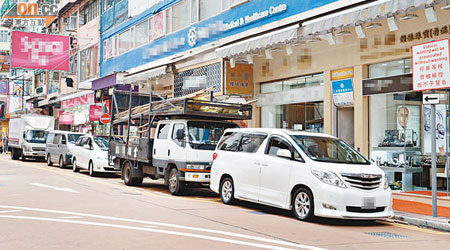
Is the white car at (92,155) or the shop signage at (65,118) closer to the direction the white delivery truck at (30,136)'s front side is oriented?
the white car

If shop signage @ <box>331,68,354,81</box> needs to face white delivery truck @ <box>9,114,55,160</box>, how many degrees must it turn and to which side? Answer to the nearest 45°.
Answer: approximately 90° to its right

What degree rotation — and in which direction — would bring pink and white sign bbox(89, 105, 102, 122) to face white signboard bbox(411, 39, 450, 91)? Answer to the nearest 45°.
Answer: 0° — it already faces it

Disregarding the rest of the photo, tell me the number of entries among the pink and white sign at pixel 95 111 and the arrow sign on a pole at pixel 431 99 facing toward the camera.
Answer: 2

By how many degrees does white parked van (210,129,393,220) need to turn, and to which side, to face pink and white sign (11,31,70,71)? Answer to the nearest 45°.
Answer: approximately 180°

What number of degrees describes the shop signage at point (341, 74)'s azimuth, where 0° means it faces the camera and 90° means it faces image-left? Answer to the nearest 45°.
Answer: approximately 45°

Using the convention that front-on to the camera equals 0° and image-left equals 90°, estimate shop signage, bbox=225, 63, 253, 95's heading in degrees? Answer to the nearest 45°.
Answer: approximately 0°

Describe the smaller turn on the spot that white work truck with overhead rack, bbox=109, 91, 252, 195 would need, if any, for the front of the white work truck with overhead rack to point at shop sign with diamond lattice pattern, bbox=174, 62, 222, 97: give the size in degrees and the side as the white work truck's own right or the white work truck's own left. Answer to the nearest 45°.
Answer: approximately 135° to the white work truck's own left

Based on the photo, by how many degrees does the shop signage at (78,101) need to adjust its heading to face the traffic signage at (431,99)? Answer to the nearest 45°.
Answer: approximately 45° to its left

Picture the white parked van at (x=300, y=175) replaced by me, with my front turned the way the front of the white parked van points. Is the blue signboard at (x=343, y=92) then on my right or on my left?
on my left

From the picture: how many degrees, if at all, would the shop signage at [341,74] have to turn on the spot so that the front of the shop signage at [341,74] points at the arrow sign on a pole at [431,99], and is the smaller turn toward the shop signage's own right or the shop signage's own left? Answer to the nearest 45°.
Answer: approximately 45° to the shop signage's own left
